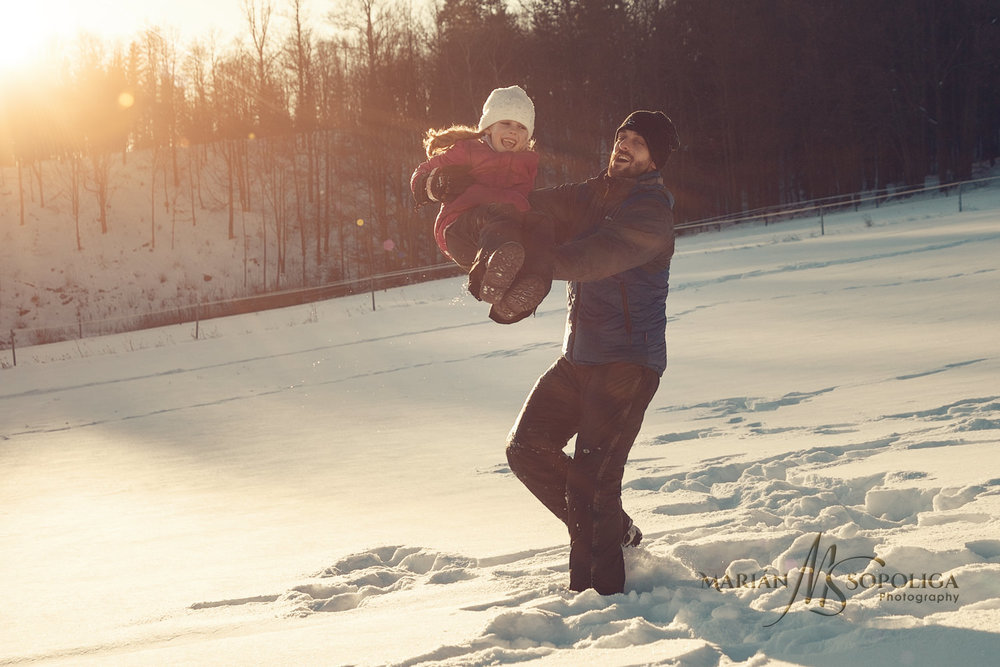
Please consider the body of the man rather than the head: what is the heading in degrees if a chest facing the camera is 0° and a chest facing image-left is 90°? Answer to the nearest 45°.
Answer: approximately 45°

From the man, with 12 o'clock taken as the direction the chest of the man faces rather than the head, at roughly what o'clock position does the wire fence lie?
The wire fence is roughly at 4 o'clock from the man.

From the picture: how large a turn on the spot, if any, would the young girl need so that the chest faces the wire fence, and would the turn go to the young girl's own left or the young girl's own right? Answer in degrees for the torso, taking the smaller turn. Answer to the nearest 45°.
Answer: approximately 135° to the young girl's own left

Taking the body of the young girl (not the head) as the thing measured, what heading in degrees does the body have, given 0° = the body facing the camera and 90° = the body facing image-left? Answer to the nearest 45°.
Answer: approximately 315°
